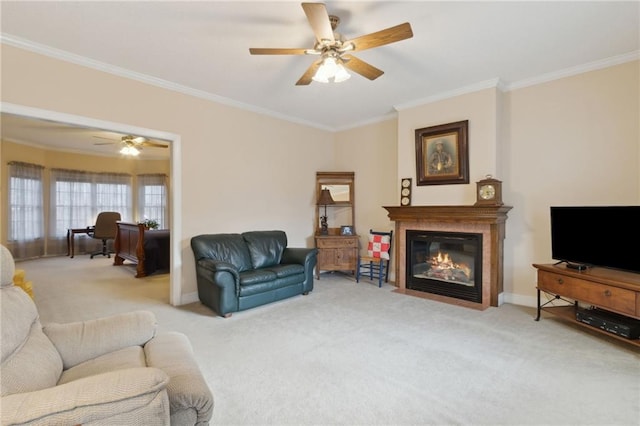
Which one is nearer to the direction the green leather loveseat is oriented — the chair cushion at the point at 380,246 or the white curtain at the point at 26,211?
the chair cushion

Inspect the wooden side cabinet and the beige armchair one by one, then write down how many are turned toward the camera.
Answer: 1

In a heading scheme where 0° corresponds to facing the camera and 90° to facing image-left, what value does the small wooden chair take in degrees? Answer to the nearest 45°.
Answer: approximately 45°

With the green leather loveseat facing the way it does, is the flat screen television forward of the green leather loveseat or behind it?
forward

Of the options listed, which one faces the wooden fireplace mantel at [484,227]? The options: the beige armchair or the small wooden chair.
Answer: the beige armchair

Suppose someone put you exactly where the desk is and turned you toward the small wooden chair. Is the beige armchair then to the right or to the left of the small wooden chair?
right

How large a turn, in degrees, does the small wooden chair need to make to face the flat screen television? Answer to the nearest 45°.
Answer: approximately 90° to its left

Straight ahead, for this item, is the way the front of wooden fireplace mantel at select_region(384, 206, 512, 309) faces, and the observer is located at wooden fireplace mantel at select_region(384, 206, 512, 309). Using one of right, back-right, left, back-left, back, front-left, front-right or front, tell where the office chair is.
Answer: front-right

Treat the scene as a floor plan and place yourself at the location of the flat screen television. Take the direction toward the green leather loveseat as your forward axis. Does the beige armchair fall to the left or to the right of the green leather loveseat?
left

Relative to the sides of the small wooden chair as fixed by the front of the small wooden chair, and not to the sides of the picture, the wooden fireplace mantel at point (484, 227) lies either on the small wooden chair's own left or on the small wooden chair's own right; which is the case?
on the small wooden chair's own left

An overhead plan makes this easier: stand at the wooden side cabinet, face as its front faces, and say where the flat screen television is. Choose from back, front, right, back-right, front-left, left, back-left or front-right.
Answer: front-left

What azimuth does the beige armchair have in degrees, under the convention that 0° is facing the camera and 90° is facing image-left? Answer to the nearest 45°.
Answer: approximately 270°

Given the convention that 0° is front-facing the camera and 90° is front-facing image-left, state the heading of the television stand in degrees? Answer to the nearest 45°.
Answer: approximately 45°

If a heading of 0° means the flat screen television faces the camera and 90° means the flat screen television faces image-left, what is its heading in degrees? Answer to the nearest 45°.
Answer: approximately 45°
